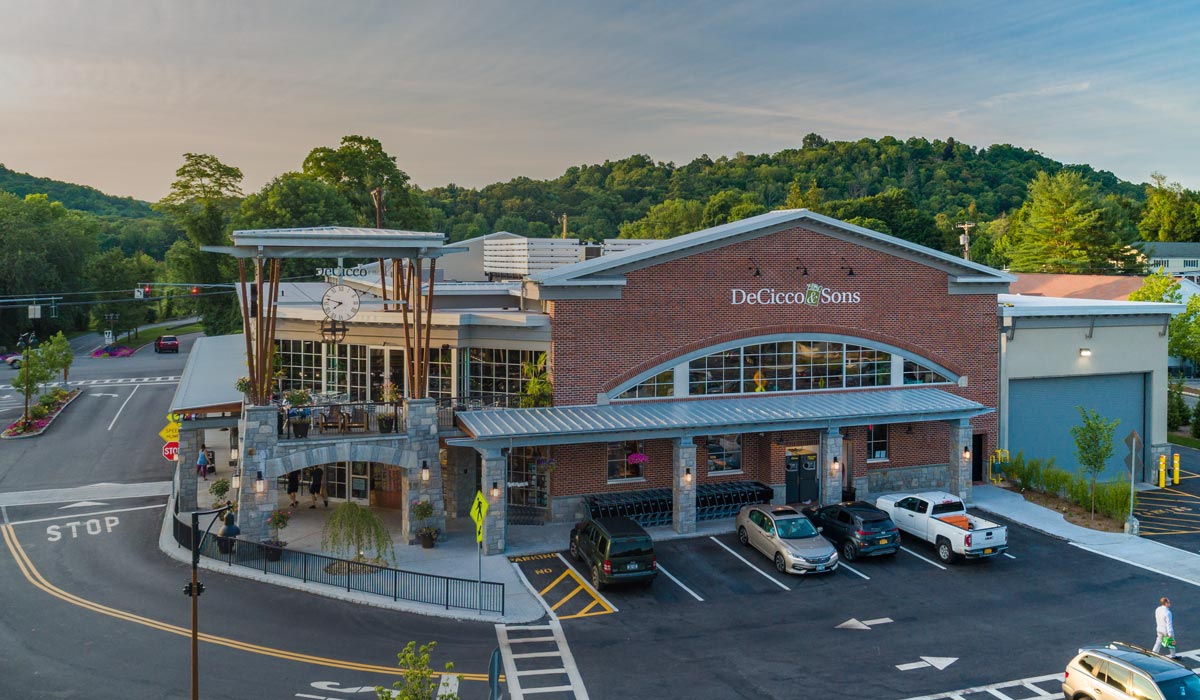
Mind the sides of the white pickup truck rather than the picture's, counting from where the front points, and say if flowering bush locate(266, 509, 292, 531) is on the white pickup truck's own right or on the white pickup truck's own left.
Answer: on the white pickup truck's own left

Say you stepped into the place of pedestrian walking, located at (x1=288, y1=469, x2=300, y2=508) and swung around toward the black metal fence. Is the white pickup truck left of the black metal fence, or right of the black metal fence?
left

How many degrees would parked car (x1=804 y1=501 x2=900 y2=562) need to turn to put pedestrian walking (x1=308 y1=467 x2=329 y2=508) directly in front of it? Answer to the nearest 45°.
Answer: approximately 45° to its left

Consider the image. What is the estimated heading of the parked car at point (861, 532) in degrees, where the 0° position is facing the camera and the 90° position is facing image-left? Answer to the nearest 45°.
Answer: approximately 135°

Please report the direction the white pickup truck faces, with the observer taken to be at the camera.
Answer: facing away from the viewer and to the left of the viewer
